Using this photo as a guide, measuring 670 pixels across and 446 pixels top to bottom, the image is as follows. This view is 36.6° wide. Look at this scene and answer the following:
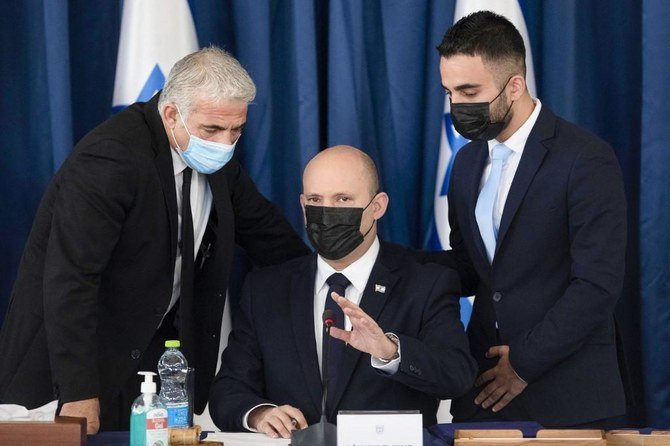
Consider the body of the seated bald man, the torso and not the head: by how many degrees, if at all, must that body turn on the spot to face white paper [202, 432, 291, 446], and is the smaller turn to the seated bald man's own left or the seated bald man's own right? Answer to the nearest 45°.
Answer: approximately 45° to the seated bald man's own right

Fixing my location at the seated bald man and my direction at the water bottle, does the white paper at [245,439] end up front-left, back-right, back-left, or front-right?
front-left

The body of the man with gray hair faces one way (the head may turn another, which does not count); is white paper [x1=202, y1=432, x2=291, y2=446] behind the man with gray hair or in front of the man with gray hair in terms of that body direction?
in front

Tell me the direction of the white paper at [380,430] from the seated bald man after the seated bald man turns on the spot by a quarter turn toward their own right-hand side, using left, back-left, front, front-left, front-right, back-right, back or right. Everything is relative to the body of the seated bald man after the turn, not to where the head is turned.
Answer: left

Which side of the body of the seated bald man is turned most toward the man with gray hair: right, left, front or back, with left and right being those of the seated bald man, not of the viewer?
right

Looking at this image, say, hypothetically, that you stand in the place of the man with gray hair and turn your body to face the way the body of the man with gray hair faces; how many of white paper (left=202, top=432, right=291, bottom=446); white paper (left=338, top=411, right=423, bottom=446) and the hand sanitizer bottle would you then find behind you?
0

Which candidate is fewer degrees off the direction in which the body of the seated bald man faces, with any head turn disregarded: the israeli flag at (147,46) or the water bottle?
the water bottle

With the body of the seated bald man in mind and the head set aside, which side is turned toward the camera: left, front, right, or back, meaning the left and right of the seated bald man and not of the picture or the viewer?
front

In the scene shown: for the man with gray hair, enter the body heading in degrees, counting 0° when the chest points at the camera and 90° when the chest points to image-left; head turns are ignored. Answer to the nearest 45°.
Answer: approximately 315°

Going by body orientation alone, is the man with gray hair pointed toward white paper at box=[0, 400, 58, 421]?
no

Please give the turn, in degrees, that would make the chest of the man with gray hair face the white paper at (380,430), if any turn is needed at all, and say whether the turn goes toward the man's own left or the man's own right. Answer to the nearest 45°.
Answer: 0° — they already face it

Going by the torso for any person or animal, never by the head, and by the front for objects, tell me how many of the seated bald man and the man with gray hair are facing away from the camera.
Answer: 0

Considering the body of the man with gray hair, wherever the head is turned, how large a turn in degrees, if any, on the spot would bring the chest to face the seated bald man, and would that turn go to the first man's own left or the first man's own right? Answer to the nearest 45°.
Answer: approximately 45° to the first man's own left

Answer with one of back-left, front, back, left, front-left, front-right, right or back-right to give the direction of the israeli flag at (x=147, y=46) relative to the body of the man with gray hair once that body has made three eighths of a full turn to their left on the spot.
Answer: front
